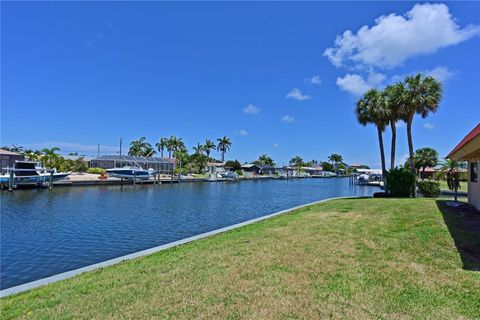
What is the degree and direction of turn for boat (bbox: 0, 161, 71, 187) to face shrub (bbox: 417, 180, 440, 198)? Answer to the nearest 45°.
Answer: approximately 45° to its right

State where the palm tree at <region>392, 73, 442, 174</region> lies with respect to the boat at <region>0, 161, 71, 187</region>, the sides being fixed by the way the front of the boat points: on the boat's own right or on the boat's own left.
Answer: on the boat's own right

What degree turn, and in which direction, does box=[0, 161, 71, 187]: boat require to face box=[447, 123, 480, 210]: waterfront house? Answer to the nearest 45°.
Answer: approximately 90° to its right

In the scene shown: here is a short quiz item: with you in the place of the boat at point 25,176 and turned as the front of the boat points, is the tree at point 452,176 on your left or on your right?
on your right

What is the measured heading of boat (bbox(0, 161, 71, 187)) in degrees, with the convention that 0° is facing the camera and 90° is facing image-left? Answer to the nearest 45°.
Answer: approximately 270°

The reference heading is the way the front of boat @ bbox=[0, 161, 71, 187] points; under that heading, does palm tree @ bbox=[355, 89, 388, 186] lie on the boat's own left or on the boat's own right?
on the boat's own right

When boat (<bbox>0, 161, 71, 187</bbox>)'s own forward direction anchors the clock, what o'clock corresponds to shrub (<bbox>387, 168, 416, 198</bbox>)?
The shrub is roughly at 2 o'clock from the boat.

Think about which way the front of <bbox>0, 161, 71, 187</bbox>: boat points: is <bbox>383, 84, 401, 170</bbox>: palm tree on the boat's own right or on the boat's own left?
on the boat's own right
